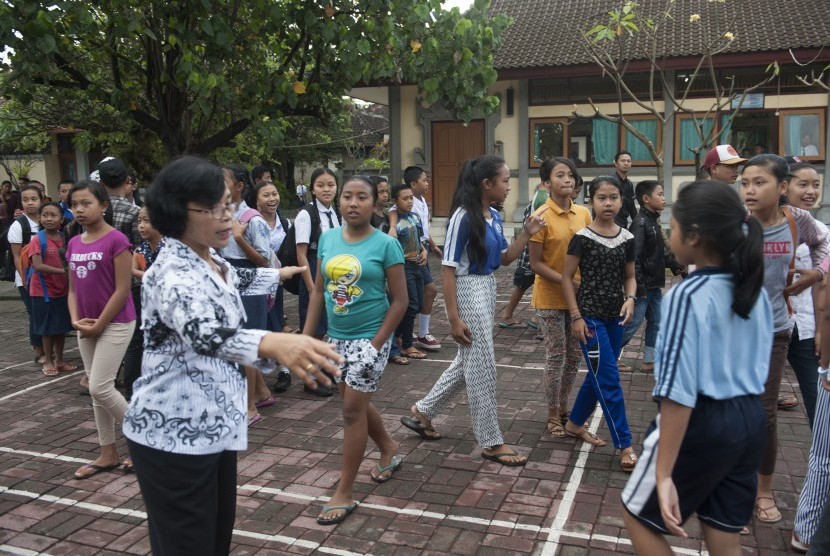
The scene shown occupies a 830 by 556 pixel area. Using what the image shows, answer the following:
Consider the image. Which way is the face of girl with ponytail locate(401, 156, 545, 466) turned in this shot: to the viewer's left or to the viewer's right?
to the viewer's right

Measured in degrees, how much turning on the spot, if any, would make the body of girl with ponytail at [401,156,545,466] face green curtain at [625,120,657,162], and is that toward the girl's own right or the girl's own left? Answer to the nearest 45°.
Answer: approximately 90° to the girl's own left

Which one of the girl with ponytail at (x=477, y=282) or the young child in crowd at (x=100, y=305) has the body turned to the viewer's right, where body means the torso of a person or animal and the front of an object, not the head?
the girl with ponytail

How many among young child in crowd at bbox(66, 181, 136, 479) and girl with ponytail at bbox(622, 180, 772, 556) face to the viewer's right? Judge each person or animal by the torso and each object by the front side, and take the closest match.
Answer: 0

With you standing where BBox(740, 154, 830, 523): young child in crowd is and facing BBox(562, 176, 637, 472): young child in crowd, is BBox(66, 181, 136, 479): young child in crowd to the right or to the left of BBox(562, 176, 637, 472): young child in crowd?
left

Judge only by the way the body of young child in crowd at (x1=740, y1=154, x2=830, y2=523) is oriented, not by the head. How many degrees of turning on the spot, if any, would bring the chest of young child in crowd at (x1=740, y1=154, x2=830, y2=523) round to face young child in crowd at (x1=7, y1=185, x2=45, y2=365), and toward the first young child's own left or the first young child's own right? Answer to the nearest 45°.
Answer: approximately 45° to the first young child's own right

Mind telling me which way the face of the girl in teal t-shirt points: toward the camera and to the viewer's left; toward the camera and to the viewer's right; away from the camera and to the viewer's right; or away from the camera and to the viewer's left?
toward the camera and to the viewer's left

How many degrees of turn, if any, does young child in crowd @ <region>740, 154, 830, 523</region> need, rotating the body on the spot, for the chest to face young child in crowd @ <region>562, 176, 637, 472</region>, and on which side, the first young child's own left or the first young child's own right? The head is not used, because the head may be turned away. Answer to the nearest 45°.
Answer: approximately 90° to the first young child's own right

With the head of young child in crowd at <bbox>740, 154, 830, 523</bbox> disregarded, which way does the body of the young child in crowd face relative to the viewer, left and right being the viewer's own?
facing the viewer and to the left of the viewer
